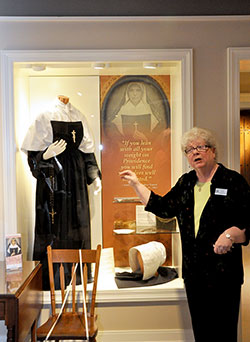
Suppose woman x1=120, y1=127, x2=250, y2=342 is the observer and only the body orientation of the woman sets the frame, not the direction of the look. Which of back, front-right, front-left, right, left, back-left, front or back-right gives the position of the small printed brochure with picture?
front-right

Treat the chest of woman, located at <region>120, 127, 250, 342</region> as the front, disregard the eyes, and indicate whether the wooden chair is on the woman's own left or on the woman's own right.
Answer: on the woman's own right

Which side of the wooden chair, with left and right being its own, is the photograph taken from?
front

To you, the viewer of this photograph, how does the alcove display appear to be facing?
facing the viewer

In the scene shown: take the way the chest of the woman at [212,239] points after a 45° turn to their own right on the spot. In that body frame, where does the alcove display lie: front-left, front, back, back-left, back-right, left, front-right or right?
front-right

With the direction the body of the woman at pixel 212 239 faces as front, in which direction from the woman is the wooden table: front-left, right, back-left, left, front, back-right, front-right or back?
front-right

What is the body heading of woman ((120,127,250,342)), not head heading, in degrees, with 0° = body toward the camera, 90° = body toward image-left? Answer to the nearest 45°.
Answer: approximately 45°
